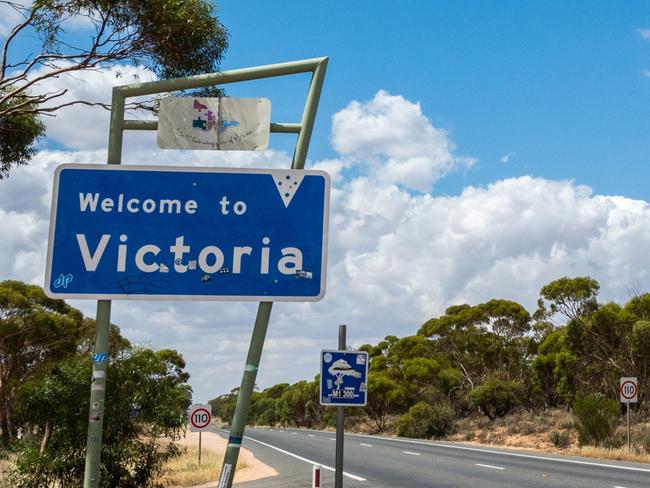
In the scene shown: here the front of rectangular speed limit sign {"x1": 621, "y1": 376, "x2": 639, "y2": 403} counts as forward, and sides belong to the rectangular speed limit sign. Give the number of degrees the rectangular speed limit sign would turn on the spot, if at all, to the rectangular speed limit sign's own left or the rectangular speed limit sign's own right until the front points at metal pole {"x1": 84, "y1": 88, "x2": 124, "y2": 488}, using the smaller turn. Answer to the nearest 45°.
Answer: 0° — it already faces it

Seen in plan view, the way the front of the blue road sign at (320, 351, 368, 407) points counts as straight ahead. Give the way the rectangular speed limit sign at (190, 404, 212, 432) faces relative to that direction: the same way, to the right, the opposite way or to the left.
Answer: the same way

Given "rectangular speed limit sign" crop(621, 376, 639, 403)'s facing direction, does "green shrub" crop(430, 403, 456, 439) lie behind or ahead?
behind

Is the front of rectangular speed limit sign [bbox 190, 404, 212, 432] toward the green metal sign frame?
yes

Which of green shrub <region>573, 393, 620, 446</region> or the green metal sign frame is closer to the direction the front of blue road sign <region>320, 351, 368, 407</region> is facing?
the green metal sign frame

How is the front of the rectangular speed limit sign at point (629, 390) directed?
toward the camera

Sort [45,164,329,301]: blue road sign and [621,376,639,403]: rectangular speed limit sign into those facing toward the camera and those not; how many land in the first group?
2

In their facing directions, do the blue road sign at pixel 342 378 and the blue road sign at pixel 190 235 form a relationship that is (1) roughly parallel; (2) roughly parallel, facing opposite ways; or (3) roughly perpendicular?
roughly parallel

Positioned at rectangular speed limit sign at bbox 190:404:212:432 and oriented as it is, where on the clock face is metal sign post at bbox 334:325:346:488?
The metal sign post is roughly at 12 o'clock from the rectangular speed limit sign.

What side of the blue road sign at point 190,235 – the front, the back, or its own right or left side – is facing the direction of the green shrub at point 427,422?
back

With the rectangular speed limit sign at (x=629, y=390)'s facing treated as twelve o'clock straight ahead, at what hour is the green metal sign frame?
The green metal sign frame is roughly at 12 o'clock from the rectangular speed limit sign.

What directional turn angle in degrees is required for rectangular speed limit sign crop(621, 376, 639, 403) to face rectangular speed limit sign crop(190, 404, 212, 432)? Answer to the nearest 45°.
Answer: approximately 90° to its right

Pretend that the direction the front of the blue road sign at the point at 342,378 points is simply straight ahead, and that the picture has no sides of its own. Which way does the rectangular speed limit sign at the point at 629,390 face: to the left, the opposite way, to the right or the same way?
the same way

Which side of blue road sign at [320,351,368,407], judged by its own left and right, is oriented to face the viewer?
front

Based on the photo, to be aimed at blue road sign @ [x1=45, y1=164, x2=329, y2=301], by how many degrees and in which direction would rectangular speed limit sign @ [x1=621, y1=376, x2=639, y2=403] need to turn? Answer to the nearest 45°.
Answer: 0° — it already faces it

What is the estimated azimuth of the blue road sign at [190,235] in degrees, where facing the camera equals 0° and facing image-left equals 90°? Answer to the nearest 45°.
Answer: approximately 0°
